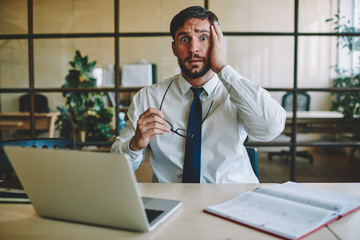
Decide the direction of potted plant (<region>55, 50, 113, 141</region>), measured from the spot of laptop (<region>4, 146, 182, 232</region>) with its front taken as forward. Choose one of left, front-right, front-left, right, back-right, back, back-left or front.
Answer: front-left

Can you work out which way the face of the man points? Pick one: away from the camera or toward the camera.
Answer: toward the camera

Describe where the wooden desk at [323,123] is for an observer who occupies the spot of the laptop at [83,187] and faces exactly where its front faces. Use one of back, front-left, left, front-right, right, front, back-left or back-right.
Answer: front

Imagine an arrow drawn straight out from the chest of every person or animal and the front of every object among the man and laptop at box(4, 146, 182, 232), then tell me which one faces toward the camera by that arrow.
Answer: the man

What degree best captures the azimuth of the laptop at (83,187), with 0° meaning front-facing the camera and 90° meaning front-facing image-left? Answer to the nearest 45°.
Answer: approximately 225°

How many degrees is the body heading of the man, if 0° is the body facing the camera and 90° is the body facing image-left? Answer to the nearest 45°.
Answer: approximately 0°
